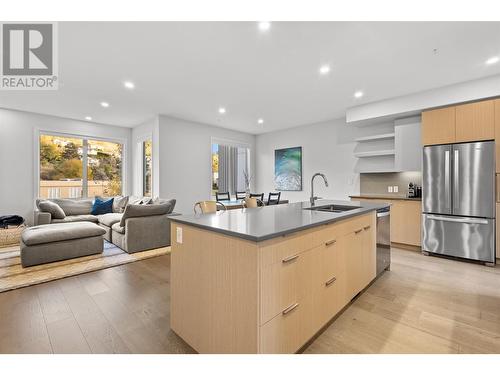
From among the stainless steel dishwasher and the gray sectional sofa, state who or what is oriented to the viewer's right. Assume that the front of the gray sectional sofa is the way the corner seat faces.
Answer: the stainless steel dishwasher

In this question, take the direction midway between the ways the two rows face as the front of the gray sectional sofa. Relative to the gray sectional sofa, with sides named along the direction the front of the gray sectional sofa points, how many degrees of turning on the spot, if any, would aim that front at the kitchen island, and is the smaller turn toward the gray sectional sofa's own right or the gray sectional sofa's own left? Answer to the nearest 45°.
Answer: approximately 45° to the gray sectional sofa's own left

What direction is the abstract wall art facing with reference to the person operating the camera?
facing the viewer and to the left of the viewer

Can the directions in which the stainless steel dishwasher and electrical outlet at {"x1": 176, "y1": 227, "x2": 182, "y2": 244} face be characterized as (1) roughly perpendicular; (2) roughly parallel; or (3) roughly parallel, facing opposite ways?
roughly perpendicular

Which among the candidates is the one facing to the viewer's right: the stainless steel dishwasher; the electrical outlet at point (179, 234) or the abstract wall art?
the stainless steel dishwasher

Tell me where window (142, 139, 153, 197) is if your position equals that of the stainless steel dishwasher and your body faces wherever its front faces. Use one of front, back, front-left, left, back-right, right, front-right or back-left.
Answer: back

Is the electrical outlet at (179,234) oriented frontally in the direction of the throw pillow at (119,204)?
no

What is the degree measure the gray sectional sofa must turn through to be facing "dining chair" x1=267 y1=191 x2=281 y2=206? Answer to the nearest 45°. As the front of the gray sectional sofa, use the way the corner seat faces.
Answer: approximately 135° to its left

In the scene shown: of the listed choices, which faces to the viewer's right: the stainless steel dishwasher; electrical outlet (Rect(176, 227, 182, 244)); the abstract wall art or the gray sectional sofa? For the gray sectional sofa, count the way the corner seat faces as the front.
the stainless steel dishwasher

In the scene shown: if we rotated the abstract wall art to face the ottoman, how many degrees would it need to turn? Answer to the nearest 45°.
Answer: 0° — it already faces it

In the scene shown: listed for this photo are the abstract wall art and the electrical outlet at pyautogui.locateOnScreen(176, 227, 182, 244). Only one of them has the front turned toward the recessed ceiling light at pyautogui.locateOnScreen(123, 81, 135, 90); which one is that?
the abstract wall art

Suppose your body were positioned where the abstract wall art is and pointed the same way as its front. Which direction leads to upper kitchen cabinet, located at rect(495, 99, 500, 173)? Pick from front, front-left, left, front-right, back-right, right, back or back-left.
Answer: left

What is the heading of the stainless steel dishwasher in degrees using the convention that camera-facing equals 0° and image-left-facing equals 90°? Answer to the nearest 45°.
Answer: approximately 270°
